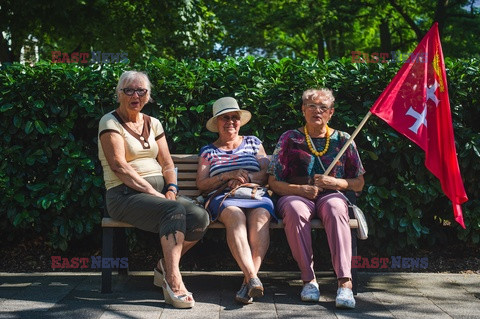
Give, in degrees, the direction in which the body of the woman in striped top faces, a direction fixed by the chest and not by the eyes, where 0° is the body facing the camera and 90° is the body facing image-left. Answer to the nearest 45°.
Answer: approximately 0°

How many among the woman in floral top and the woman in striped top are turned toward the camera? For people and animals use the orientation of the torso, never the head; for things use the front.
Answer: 2

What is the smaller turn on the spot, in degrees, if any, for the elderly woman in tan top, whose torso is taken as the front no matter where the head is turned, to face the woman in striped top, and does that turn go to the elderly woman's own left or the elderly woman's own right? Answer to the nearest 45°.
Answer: approximately 45° to the elderly woman's own left

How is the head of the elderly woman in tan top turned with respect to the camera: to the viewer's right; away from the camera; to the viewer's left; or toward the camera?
toward the camera

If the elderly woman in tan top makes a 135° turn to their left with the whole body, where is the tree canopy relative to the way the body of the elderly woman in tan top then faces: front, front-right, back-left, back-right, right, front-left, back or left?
front

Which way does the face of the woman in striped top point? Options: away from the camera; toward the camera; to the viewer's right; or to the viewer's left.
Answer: toward the camera

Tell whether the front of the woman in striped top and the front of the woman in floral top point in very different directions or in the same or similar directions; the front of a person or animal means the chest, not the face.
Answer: same or similar directions

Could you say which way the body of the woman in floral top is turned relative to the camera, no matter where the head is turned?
toward the camera

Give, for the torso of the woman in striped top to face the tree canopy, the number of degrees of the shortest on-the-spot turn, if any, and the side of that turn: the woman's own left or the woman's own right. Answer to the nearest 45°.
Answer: approximately 180°

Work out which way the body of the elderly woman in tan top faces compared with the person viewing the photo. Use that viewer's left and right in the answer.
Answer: facing the viewer and to the right of the viewer

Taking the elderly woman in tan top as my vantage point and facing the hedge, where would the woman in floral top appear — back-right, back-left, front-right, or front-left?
front-right
